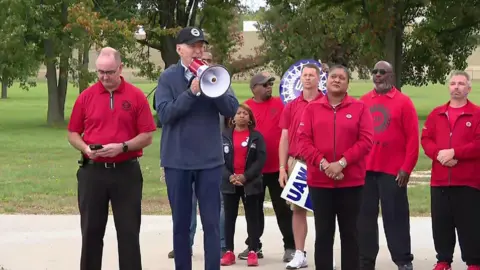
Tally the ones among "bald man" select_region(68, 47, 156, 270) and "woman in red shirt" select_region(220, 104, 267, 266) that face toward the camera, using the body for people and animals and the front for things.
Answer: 2

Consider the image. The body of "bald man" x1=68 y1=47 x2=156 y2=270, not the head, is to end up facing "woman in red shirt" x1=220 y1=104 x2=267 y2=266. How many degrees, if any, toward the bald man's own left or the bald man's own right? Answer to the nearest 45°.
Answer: approximately 135° to the bald man's own left

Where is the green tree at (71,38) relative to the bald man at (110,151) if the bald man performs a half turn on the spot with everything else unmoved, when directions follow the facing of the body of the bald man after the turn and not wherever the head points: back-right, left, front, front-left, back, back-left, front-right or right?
front

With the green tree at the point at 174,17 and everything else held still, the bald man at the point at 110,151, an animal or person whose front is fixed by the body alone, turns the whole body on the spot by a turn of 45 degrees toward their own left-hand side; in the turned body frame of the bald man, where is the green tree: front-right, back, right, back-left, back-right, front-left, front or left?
back-left

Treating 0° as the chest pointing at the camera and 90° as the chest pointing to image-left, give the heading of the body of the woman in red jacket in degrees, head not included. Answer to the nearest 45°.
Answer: approximately 0°

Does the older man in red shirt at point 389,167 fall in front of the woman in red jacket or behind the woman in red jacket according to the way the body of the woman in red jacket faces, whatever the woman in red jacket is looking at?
behind
